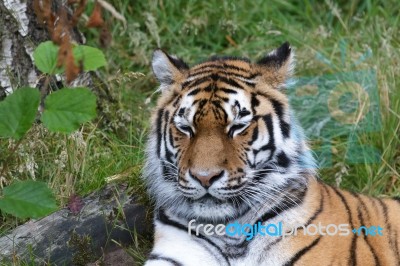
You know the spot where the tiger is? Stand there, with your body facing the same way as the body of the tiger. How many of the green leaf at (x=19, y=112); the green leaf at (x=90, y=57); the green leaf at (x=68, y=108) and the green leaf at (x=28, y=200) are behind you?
0

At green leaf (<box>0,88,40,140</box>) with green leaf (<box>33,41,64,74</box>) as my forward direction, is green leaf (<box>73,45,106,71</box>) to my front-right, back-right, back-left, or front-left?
front-right

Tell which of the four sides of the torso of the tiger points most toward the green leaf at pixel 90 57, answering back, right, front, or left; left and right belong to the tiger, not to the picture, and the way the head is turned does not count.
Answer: front

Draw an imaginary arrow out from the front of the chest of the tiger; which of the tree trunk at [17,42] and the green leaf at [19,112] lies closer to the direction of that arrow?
the green leaf

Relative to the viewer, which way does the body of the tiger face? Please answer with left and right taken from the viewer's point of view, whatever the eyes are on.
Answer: facing the viewer and to the left of the viewer

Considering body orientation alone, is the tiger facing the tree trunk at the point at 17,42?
no

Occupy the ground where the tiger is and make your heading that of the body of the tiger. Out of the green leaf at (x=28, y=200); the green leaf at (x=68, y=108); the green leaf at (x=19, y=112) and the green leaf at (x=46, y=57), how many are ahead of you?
4

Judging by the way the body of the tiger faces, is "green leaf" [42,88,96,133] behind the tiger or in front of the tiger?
in front

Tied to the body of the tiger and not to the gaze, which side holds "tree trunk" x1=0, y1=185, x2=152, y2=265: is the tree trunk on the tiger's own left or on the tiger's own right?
on the tiger's own right

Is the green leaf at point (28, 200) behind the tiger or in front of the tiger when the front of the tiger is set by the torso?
in front

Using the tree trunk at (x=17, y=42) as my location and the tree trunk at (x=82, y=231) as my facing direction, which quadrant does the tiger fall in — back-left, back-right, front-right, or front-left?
front-left
